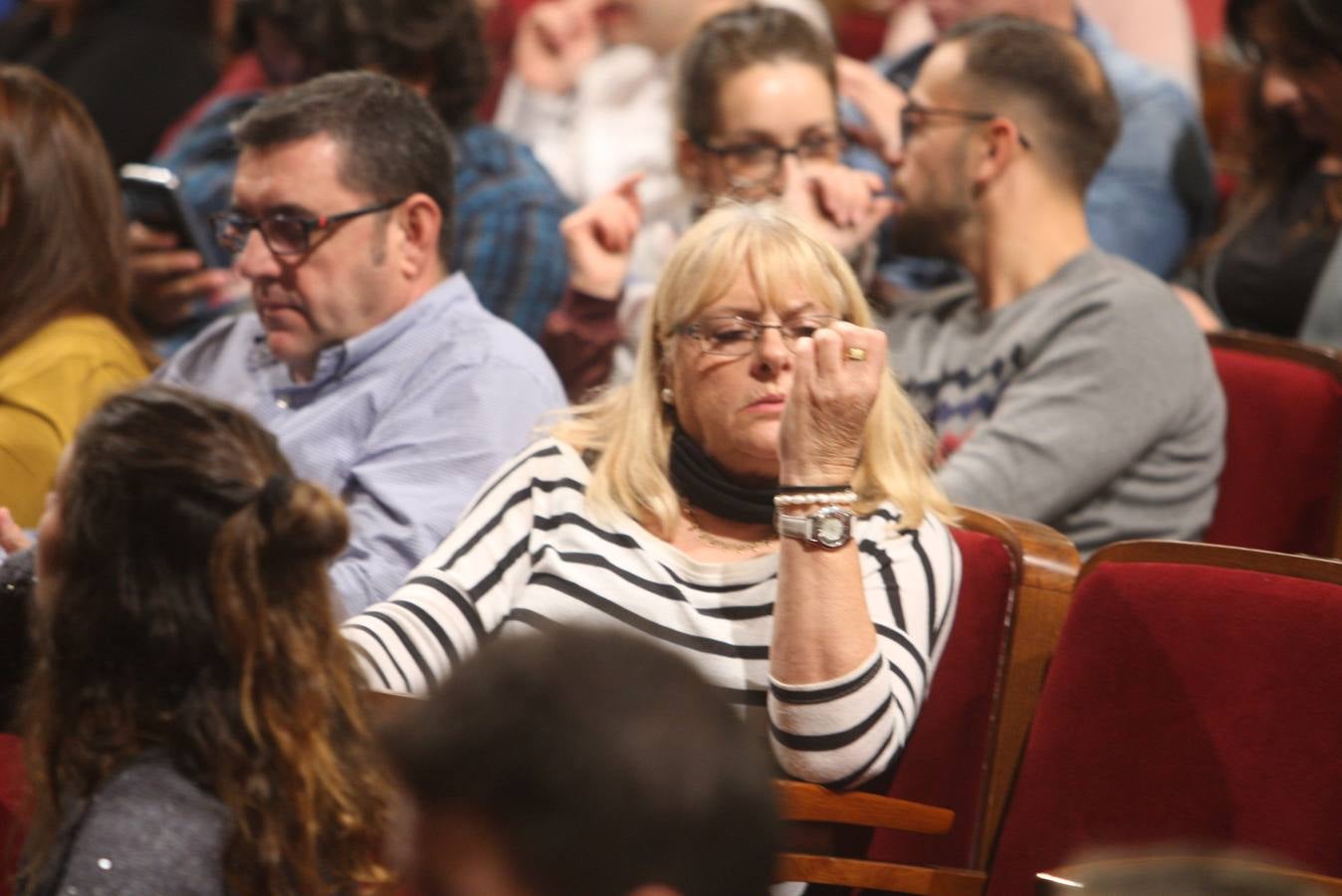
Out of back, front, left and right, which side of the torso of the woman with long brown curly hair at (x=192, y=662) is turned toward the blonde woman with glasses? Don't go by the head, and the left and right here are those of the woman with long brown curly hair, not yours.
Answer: right

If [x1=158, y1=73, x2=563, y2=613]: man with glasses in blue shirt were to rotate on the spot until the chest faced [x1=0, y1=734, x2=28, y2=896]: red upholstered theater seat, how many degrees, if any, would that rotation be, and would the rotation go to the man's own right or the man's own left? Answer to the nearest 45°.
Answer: approximately 45° to the man's own left

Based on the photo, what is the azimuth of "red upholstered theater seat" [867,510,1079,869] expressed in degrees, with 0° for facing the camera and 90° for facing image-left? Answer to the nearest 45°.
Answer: approximately 45°

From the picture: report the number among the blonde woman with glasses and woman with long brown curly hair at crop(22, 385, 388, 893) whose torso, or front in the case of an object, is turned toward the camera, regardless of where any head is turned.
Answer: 1

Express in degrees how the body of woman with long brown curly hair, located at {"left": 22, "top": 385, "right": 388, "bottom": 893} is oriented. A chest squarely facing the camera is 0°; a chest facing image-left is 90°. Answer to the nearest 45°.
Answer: approximately 135°

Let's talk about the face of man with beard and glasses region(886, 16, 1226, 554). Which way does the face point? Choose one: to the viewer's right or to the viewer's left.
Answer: to the viewer's left

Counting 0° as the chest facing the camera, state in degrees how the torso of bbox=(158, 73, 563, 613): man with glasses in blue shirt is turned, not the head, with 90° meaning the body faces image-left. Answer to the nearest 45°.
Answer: approximately 45°

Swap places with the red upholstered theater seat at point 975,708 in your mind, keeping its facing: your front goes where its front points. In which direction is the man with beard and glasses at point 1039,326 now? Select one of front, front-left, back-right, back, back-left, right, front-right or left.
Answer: back-right

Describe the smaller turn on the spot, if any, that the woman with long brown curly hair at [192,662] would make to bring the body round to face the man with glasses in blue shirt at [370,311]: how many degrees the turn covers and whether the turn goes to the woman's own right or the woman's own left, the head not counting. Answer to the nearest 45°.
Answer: approximately 45° to the woman's own right

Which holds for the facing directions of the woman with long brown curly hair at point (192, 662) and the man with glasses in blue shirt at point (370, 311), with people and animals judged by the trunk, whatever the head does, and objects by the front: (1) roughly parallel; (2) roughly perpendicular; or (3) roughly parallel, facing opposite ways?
roughly perpendicular

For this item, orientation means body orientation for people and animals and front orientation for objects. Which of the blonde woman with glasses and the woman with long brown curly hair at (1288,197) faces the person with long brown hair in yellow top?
the woman with long brown curly hair

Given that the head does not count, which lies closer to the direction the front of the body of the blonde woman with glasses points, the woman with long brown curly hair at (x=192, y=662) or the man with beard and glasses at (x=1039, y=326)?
the woman with long brown curly hair

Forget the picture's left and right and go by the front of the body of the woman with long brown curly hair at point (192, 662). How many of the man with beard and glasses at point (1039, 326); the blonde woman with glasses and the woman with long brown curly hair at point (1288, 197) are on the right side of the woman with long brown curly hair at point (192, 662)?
3

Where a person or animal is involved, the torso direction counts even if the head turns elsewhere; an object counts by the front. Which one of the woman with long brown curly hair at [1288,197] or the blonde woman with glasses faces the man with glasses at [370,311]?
the woman with long brown curly hair
